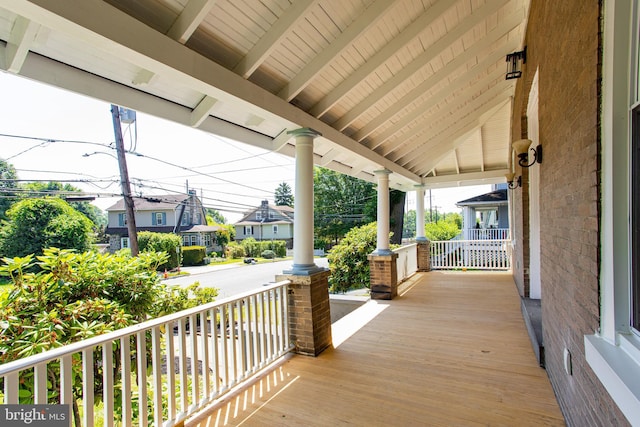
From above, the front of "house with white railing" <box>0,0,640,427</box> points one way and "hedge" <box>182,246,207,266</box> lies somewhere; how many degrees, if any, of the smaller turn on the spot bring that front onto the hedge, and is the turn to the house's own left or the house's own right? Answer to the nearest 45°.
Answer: approximately 45° to the house's own right

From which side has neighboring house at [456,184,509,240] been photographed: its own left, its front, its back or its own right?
left

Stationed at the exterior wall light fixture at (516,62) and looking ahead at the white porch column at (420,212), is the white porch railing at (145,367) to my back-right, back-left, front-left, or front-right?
back-left

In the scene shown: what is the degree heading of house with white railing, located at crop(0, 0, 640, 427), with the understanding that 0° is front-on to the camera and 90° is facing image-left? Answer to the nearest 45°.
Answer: approximately 90°

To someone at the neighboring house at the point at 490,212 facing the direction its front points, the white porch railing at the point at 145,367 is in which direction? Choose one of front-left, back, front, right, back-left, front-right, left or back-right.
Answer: left

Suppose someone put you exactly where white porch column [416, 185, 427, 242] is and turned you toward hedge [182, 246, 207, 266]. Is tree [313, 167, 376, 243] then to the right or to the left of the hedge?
right

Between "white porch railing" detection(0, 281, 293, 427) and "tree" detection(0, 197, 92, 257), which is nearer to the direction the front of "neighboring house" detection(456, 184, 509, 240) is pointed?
the tree

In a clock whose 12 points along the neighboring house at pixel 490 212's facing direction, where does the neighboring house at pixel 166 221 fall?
the neighboring house at pixel 166 221 is roughly at 12 o'clock from the neighboring house at pixel 490 212.

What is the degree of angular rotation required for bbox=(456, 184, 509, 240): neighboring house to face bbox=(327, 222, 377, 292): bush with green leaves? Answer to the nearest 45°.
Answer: approximately 90° to its left

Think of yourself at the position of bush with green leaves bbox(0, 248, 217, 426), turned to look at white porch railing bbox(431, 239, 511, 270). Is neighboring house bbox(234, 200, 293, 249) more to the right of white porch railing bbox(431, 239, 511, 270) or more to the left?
left

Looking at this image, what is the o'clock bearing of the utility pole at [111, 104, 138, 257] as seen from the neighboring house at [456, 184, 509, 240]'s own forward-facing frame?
The utility pole is roughly at 10 o'clock from the neighboring house.
